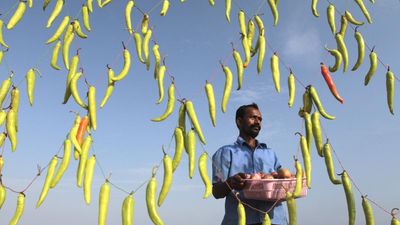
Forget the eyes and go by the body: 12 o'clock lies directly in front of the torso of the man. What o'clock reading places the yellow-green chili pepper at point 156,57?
The yellow-green chili pepper is roughly at 2 o'clock from the man.

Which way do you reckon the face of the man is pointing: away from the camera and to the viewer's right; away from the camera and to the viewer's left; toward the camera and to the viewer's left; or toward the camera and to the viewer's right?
toward the camera and to the viewer's right

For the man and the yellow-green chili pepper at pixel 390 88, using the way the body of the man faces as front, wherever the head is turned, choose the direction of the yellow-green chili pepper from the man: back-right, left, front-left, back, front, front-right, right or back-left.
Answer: front

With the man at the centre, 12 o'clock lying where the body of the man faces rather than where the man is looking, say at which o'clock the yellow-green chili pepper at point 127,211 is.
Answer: The yellow-green chili pepper is roughly at 2 o'clock from the man.

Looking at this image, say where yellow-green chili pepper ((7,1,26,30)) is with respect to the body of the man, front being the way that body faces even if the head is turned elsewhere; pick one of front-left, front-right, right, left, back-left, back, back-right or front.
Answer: right

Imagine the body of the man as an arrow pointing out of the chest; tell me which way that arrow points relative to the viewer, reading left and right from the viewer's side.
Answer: facing the viewer and to the right of the viewer

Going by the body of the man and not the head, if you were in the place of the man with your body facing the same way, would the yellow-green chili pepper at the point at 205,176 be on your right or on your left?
on your right

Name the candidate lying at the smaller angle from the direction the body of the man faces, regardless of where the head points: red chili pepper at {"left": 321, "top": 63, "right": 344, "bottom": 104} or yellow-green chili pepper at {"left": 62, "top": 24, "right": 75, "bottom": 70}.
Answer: the red chili pepper

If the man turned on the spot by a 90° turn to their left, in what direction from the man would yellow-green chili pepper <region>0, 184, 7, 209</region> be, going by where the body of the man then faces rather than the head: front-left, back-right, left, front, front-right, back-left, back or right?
back

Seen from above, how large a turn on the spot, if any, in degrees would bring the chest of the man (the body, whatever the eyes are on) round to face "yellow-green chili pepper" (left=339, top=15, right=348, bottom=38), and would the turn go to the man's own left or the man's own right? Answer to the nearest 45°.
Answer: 0° — they already face it

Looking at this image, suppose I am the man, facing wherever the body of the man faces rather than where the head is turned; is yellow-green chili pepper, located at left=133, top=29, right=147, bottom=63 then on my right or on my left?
on my right

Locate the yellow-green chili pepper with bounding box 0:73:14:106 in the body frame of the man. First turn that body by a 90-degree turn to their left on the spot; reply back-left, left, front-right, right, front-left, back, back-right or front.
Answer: back
